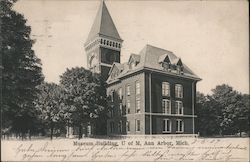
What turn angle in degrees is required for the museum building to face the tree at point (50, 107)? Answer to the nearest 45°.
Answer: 0° — it already faces it

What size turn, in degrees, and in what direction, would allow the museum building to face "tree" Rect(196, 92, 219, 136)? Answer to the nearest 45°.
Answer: approximately 135° to its left

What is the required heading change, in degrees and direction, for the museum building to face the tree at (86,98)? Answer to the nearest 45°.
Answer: approximately 45° to its right

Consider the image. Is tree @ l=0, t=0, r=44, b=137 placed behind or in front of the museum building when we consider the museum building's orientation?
in front

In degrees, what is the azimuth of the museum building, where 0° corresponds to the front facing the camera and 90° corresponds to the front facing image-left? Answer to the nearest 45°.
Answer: approximately 45°

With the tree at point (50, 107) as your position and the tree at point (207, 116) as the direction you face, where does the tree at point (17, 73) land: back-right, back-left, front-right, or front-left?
back-right
